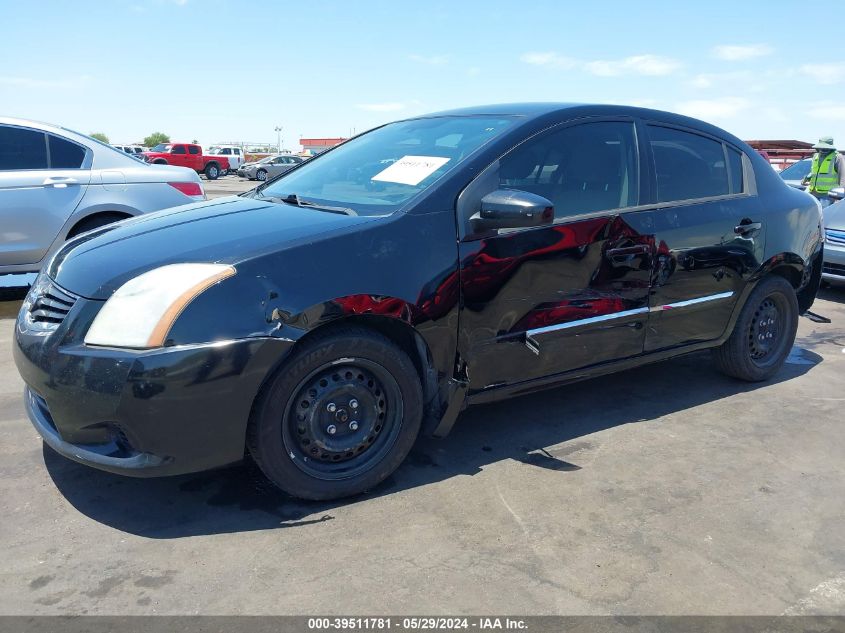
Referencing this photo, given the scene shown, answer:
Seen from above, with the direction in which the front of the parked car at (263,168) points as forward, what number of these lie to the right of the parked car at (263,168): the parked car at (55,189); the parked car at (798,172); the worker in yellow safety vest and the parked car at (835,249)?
0

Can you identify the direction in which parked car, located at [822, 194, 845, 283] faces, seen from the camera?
facing the viewer and to the left of the viewer

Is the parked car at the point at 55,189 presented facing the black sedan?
no

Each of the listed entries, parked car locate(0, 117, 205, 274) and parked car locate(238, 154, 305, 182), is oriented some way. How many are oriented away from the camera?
0

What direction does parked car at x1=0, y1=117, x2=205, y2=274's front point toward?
to the viewer's left

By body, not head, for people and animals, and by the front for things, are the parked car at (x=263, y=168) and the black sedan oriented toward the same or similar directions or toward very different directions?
same or similar directions

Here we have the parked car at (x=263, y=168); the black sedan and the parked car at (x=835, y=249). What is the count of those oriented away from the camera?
0

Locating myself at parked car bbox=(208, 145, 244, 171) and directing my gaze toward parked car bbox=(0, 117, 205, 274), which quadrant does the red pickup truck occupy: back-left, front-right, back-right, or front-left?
front-right

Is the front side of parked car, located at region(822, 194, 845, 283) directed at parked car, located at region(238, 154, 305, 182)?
no

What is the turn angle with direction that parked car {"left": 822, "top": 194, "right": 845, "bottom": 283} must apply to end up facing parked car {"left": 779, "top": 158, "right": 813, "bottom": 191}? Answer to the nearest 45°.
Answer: approximately 135° to its right

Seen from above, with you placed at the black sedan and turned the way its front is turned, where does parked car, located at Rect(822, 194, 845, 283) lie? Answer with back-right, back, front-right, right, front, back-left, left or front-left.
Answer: back

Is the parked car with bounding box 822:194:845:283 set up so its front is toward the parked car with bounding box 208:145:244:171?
no

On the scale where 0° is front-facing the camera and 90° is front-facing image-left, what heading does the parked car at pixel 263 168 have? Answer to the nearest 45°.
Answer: approximately 45°

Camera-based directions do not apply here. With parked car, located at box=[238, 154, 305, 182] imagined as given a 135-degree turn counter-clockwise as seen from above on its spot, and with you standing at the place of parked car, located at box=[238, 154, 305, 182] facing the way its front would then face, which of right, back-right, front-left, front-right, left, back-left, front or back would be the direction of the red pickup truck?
back

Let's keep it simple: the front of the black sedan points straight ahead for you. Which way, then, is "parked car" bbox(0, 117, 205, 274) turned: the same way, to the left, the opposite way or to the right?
the same way
